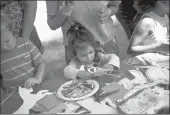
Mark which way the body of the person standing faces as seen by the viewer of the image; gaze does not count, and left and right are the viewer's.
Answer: facing the viewer

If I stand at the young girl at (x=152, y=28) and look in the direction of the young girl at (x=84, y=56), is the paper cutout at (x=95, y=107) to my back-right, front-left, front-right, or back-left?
front-left
